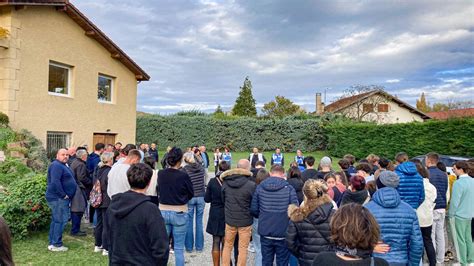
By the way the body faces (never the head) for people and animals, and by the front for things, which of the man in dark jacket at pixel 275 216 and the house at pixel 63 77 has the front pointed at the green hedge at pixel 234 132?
the man in dark jacket

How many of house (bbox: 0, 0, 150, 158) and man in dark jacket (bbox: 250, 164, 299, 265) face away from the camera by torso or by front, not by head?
1

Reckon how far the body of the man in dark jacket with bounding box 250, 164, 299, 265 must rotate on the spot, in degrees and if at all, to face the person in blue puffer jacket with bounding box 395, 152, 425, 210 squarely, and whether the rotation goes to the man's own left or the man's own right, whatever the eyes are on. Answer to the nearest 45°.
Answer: approximately 90° to the man's own right

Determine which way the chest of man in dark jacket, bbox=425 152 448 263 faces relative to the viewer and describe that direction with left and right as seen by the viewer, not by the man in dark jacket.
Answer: facing away from the viewer and to the left of the viewer

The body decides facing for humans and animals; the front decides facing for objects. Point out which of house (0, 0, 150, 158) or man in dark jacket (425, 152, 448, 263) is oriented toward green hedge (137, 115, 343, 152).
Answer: the man in dark jacket

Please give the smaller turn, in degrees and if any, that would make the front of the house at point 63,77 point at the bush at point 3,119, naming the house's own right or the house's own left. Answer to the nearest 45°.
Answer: approximately 90° to the house's own right

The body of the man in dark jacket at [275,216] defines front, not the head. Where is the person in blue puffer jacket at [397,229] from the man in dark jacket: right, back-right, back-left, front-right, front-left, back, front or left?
back-right

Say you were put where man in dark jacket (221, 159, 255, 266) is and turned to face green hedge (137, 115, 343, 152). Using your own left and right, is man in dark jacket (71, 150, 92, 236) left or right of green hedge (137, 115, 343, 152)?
left

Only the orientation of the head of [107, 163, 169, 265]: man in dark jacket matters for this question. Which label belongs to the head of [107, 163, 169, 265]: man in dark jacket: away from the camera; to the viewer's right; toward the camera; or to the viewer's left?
away from the camera

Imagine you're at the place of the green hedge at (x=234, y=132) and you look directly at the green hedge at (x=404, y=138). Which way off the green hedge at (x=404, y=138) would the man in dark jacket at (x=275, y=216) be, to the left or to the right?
right

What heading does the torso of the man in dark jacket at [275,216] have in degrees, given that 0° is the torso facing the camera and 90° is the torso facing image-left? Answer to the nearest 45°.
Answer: approximately 180°

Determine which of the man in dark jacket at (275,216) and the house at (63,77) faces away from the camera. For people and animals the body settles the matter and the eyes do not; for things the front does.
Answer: the man in dark jacket

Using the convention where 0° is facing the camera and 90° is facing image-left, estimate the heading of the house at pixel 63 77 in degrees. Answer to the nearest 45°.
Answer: approximately 315°

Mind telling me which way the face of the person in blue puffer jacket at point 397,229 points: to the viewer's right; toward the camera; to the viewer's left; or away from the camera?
away from the camera

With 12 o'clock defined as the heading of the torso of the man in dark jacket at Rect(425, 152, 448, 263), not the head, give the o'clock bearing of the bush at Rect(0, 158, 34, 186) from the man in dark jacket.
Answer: The bush is roughly at 10 o'clock from the man in dark jacket.

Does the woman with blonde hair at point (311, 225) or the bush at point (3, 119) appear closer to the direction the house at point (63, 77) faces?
the woman with blonde hair

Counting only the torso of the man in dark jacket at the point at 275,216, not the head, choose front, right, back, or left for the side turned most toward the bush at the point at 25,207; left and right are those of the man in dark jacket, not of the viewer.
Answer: left
